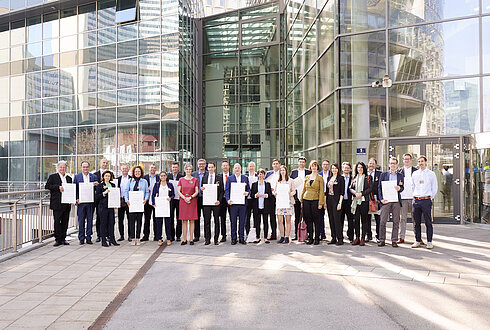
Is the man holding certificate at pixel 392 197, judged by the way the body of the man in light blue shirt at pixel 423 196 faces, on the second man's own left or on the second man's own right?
on the second man's own right

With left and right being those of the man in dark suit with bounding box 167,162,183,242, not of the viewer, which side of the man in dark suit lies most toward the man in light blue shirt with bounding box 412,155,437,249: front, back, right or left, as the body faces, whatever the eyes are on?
left

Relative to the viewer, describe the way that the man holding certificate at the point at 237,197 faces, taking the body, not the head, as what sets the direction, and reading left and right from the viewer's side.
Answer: facing the viewer

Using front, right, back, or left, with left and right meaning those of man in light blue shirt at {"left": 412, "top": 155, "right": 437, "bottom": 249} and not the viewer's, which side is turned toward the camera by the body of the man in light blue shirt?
front

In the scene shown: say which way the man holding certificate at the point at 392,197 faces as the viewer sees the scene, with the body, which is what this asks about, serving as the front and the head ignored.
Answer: toward the camera

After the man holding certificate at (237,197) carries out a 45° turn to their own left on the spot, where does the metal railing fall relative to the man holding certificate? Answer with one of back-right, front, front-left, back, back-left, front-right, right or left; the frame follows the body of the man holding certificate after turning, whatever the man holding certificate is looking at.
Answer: back-right

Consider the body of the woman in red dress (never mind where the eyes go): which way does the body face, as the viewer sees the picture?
toward the camera

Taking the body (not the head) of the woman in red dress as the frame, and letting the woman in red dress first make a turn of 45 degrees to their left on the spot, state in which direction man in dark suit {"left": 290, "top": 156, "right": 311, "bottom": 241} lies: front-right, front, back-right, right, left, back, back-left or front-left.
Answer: front-left

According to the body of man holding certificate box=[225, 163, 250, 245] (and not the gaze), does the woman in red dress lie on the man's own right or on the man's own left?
on the man's own right

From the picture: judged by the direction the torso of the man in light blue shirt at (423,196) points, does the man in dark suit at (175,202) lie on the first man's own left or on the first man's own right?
on the first man's own right

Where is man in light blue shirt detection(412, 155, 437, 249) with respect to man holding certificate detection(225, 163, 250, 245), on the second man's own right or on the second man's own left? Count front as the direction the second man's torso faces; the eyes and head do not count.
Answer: on the second man's own left

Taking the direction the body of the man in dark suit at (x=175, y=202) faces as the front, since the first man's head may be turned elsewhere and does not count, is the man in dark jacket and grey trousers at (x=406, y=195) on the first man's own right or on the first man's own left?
on the first man's own left

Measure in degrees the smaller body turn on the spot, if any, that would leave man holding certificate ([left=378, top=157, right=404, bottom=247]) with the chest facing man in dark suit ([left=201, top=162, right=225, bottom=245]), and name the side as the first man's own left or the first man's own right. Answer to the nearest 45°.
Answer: approximately 90° to the first man's own right

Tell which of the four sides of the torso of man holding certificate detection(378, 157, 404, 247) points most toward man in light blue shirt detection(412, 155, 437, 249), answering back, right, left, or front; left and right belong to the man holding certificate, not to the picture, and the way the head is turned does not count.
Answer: left
